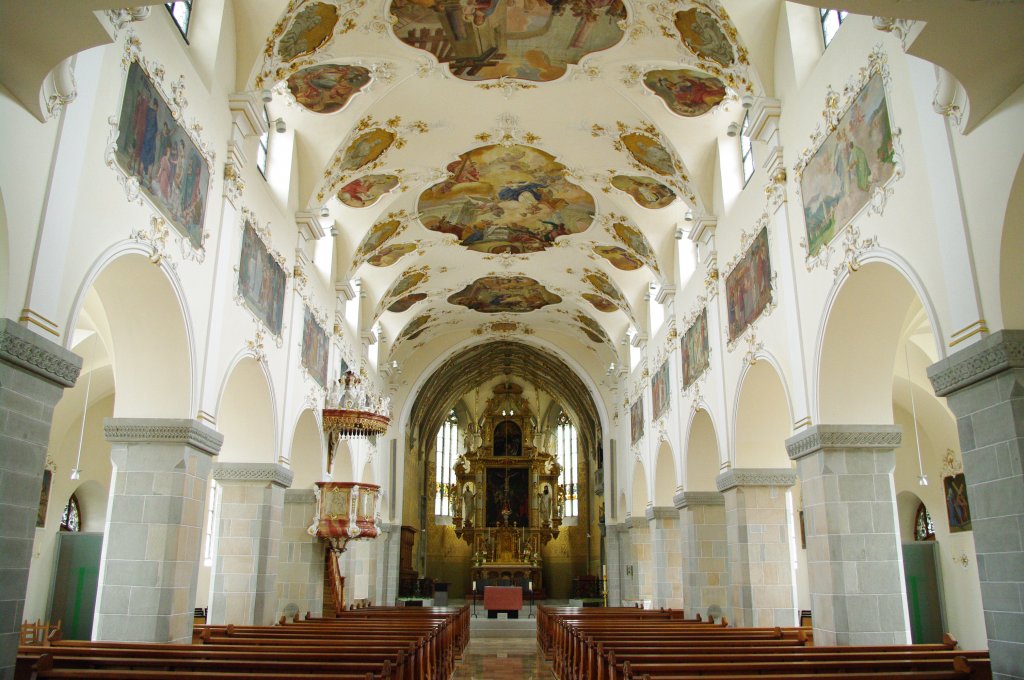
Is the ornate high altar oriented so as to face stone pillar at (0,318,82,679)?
yes

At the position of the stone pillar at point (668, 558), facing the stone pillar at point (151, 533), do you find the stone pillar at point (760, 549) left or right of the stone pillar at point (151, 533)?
left

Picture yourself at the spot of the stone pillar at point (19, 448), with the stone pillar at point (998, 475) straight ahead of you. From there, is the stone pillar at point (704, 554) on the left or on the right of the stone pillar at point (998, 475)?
left

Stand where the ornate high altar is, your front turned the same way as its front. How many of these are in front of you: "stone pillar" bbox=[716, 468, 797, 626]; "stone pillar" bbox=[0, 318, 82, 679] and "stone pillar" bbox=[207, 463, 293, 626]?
3

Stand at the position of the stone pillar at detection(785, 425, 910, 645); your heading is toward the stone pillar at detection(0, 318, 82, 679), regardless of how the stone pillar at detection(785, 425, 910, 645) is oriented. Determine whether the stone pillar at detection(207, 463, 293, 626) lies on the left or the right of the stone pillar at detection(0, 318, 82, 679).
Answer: right

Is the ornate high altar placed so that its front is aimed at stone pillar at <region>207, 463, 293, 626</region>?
yes

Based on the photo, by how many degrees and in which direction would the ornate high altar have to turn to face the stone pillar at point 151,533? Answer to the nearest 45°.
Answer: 0° — it already faces it

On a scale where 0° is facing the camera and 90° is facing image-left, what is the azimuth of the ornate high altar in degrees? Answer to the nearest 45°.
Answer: approximately 0°

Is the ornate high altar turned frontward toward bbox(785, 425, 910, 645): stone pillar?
yes

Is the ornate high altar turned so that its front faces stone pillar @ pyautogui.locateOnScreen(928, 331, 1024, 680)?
yes
